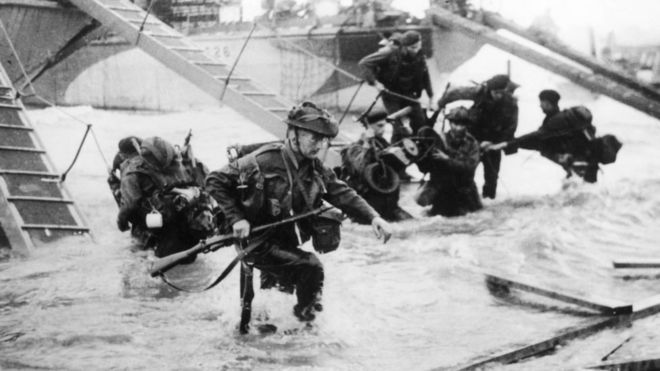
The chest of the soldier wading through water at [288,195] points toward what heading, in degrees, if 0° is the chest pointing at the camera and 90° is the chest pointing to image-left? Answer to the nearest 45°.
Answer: approximately 315°

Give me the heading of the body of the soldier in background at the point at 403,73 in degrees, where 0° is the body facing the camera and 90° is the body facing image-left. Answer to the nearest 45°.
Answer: approximately 315°

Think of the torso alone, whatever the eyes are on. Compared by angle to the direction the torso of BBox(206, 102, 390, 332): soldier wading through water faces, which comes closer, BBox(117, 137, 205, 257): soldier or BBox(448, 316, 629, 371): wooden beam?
the wooden beam

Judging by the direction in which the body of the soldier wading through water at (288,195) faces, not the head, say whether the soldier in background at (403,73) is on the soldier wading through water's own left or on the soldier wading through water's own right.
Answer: on the soldier wading through water's own left

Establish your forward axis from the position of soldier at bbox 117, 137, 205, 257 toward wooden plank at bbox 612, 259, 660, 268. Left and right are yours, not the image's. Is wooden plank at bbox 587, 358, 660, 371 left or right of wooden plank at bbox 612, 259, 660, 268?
right
